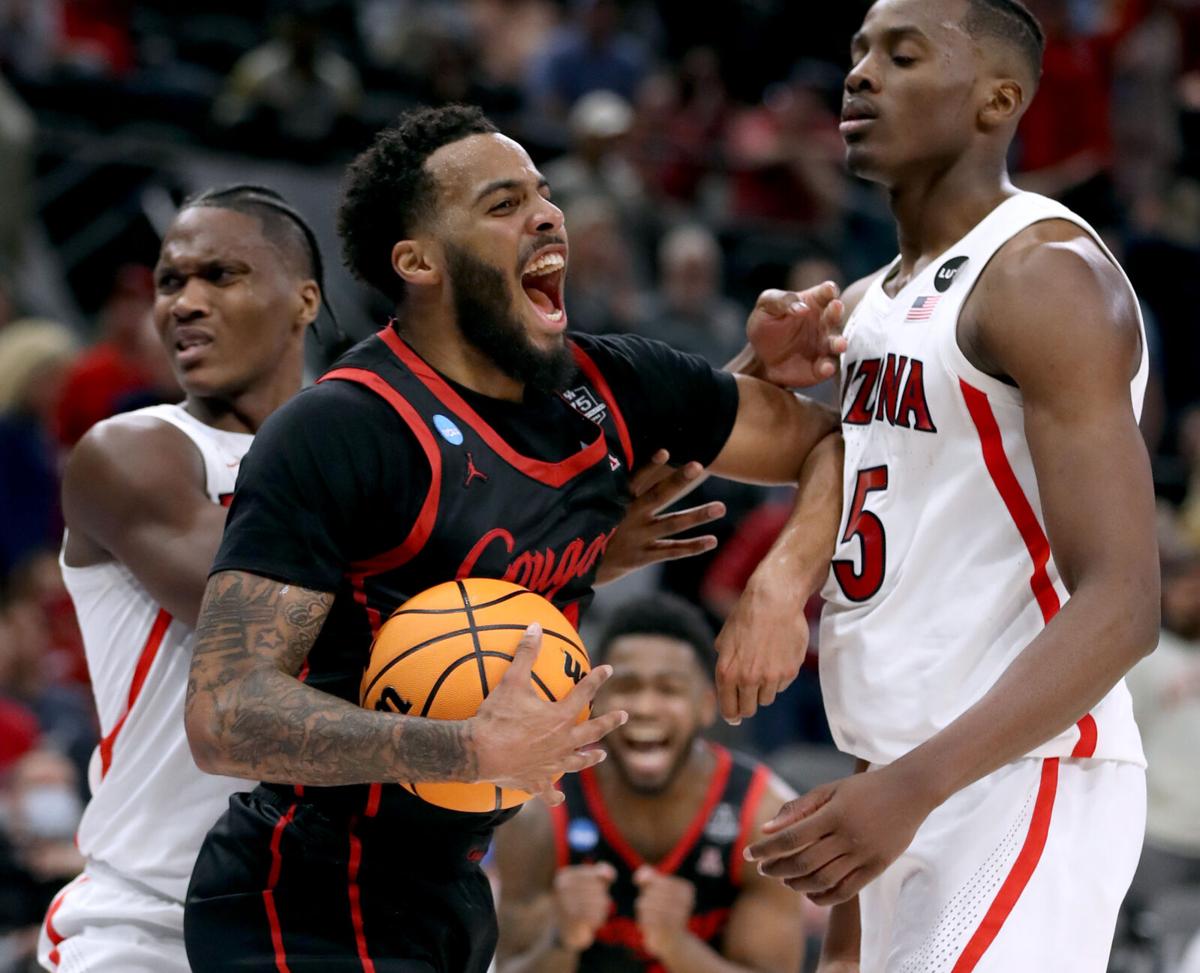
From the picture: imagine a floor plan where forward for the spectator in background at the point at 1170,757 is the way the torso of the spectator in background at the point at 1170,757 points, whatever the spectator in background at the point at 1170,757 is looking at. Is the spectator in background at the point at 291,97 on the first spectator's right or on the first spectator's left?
on the first spectator's right

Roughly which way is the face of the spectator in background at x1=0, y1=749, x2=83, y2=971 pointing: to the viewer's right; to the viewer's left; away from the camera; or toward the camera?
toward the camera

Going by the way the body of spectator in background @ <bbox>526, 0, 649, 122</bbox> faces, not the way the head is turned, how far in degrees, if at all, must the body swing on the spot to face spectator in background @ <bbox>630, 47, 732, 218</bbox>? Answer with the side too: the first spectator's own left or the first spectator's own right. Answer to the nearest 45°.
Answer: approximately 90° to the first spectator's own left

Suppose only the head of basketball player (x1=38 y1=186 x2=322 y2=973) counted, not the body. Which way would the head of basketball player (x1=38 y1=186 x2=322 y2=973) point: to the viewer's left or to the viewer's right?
to the viewer's left

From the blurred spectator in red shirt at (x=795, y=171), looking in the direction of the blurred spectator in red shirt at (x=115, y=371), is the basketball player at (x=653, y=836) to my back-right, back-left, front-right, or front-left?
front-left

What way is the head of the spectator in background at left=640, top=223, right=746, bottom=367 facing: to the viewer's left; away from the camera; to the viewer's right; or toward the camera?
toward the camera

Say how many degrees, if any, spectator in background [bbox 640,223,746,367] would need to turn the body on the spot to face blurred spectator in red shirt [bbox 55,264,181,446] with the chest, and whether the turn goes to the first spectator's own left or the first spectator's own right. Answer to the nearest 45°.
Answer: approximately 45° to the first spectator's own right

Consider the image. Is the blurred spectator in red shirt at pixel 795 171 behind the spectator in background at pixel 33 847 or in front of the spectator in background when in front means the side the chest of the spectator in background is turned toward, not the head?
behind

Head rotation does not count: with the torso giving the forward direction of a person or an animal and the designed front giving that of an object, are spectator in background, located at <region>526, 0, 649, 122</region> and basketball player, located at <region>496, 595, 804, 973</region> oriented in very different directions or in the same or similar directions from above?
same or similar directions

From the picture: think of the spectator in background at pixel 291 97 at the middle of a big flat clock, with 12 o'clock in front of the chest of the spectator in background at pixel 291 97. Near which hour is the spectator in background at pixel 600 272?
the spectator in background at pixel 600 272 is roughly at 10 o'clock from the spectator in background at pixel 291 97.

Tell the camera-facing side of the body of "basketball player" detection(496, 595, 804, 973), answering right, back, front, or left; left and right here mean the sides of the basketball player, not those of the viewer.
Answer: front

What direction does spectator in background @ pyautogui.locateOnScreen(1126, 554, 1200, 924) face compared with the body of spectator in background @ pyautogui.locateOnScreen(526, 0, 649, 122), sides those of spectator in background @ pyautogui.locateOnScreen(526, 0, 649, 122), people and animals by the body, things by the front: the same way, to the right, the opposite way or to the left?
the same way

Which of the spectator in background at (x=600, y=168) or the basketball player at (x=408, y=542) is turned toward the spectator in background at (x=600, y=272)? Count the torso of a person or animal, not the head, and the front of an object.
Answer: the spectator in background at (x=600, y=168)

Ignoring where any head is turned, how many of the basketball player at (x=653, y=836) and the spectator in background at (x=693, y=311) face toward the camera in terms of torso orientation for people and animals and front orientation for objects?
2

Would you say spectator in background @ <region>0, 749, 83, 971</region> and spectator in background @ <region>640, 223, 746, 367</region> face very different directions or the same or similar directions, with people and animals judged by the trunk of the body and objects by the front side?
same or similar directions

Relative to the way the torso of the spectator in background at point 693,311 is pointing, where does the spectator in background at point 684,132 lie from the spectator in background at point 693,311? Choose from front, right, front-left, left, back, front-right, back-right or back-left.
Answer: back

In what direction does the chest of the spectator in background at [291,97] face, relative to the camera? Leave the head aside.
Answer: toward the camera

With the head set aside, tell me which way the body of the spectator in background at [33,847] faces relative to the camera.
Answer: toward the camera
